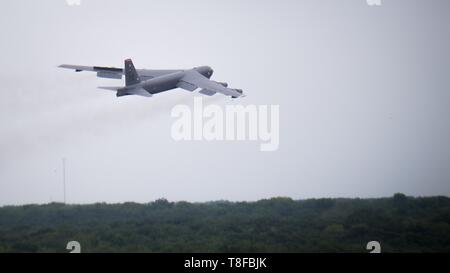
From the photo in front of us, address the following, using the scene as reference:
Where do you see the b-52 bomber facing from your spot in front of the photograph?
facing away from the viewer and to the right of the viewer
